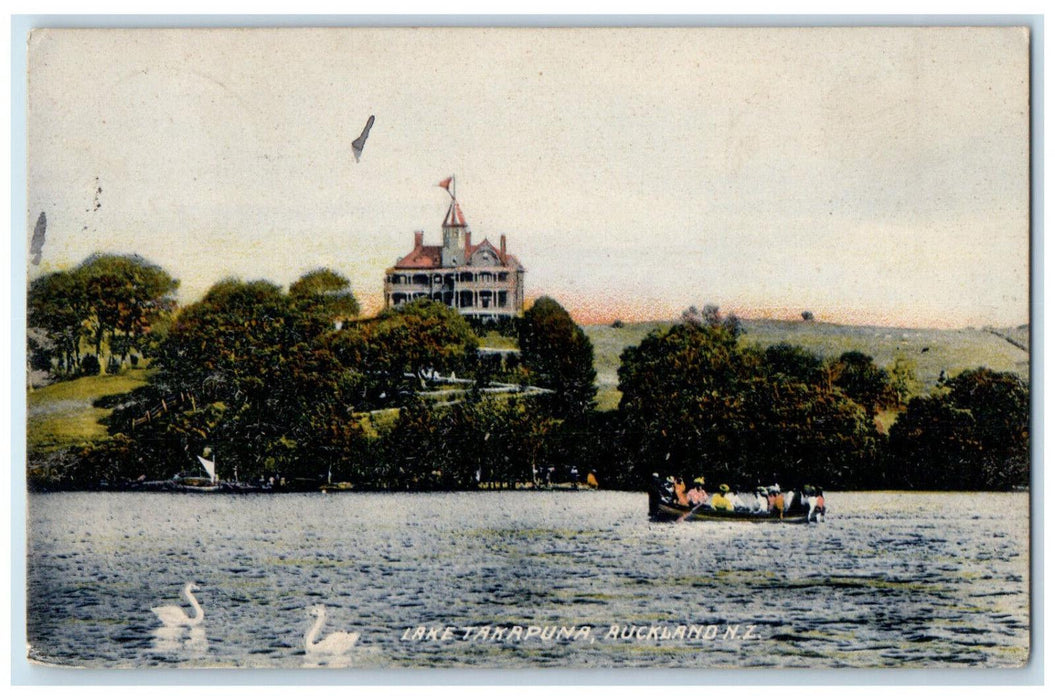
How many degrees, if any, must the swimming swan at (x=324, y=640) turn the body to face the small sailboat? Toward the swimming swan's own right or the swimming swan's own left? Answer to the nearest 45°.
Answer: approximately 45° to the swimming swan's own right

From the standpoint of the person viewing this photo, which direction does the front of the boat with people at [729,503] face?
facing to the left of the viewer

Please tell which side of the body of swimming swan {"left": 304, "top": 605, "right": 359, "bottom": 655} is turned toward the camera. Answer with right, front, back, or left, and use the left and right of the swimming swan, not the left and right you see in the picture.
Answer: left

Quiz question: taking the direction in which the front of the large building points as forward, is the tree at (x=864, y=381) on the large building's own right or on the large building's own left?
on the large building's own left

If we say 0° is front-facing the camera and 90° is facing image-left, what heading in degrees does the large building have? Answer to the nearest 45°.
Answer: approximately 0°

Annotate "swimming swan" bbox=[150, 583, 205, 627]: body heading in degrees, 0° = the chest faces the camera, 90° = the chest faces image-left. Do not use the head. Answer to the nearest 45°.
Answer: approximately 270°
